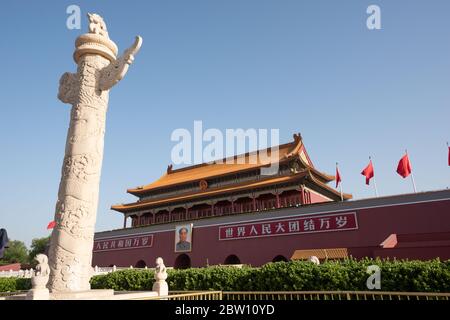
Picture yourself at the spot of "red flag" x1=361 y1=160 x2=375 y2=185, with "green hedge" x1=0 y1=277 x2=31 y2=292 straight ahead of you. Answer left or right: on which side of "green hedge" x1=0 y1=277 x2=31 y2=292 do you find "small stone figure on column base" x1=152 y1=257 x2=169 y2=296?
left

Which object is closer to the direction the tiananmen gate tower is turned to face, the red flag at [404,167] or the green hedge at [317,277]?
the green hedge

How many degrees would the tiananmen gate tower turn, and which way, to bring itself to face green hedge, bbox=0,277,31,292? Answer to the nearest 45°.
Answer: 0° — it already faces it

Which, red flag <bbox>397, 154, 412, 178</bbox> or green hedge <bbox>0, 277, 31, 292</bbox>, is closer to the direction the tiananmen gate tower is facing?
the green hedge

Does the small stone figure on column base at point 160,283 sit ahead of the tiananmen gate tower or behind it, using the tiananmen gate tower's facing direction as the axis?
ahead

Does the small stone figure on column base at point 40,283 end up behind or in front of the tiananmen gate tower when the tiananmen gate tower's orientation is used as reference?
in front
